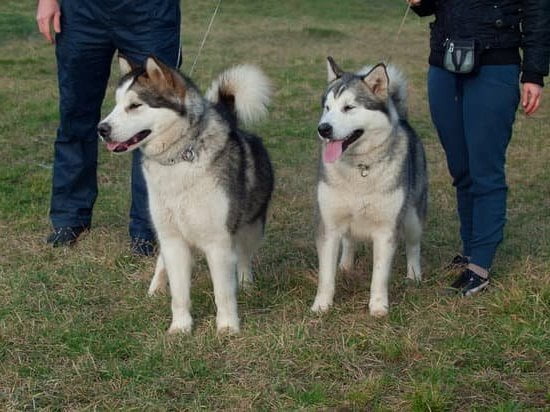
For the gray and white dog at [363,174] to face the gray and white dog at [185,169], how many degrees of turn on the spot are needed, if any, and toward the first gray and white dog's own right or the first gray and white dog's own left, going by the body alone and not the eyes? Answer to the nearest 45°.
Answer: approximately 45° to the first gray and white dog's own right

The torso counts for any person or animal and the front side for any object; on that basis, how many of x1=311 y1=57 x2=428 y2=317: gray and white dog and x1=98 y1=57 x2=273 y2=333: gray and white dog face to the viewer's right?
0

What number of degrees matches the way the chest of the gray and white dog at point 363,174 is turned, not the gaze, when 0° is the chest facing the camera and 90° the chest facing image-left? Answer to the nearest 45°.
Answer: approximately 45°

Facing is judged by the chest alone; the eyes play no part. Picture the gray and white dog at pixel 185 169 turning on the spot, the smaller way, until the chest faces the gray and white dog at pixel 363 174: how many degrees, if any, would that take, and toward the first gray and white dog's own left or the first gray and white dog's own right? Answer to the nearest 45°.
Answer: approximately 135° to the first gray and white dog's own left

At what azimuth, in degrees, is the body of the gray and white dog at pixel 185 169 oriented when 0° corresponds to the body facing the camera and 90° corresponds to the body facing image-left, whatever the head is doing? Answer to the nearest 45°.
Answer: approximately 45°
